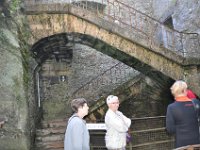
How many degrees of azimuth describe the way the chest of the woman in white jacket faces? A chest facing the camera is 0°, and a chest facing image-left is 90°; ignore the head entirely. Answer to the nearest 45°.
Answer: approximately 315°

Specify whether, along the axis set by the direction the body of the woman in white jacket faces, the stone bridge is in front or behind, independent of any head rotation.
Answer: behind

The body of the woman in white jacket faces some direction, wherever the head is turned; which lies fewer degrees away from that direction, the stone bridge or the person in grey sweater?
the person in grey sweater

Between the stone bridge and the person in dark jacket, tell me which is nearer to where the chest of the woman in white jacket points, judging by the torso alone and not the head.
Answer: the person in dark jacket
